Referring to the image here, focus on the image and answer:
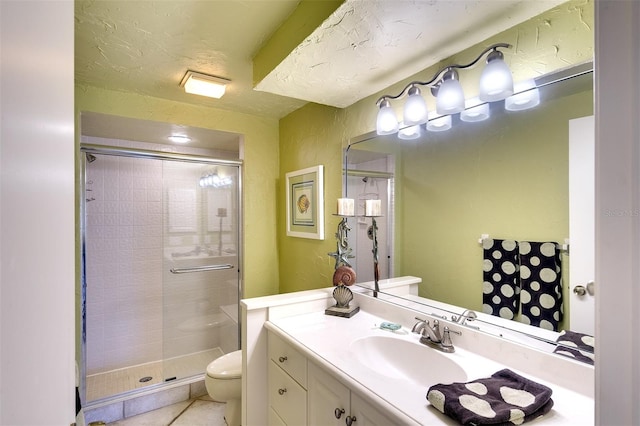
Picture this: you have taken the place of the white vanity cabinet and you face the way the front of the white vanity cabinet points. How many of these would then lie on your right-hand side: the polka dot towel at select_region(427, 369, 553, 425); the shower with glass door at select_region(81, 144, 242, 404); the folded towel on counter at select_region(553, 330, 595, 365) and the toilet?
2

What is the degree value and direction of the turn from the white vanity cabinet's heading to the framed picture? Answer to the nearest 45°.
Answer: approximately 135° to its right

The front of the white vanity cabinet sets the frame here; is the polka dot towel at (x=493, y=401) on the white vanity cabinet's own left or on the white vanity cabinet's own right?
on the white vanity cabinet's own left

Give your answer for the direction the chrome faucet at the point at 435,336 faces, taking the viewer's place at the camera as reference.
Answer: facing the viewer and to the left of the viewer

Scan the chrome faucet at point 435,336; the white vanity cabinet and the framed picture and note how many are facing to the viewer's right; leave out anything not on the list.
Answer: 0

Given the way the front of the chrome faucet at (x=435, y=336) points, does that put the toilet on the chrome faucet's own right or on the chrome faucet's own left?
on the chrome faucet's own right

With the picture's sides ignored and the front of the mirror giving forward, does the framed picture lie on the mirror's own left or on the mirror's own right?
on the mirror's own right

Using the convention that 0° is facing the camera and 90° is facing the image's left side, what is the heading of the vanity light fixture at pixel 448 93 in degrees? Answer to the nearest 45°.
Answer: approximately 45°

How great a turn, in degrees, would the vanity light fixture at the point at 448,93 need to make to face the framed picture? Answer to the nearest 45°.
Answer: approximately 90° to its right
